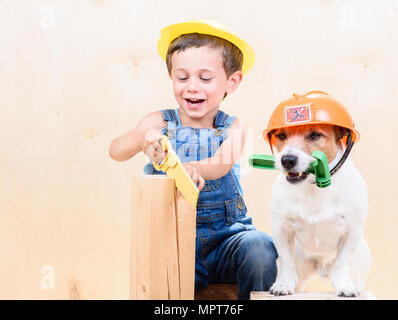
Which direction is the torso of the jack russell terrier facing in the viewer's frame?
toward the camera

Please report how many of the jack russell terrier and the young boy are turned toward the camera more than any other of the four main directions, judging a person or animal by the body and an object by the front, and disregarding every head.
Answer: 2

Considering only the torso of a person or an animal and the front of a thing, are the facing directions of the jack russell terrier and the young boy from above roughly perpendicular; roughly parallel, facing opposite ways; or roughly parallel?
roughly parallel

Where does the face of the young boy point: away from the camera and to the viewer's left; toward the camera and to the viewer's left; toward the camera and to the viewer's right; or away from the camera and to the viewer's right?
toward the camera and to the viewer's left

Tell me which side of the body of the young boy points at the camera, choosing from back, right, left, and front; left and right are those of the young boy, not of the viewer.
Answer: front
